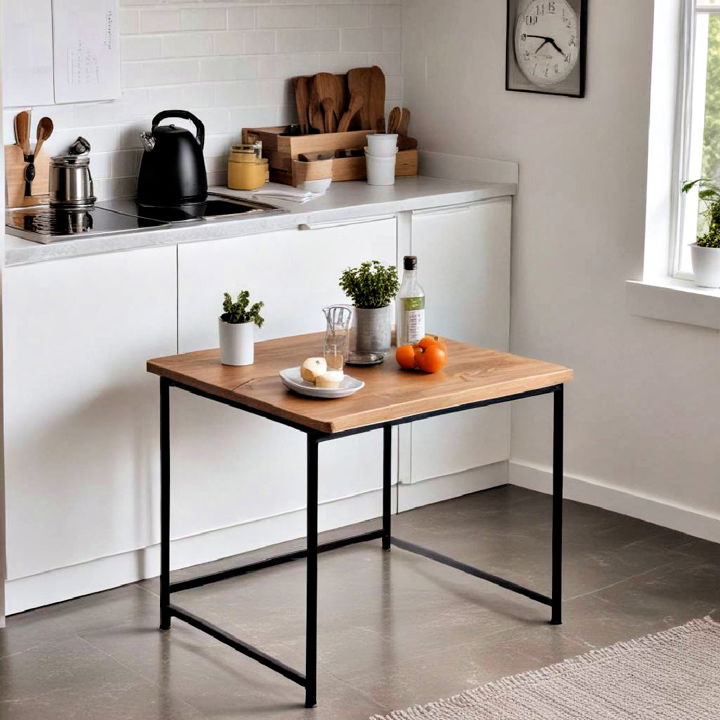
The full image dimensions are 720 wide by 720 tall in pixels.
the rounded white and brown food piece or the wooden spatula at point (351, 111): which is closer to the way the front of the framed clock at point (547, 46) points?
the rounded white and brown food piece

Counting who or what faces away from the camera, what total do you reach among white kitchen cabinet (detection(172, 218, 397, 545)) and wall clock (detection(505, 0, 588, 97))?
0

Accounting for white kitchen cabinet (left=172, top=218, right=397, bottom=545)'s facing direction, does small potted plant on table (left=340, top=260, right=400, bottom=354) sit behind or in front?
in front

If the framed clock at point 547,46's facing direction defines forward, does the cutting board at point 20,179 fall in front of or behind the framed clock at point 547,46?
in front

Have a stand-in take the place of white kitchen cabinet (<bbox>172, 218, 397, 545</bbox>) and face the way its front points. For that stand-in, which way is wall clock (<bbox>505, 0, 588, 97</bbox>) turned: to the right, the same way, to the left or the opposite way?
to the right

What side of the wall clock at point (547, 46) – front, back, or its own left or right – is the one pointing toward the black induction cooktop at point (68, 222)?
front

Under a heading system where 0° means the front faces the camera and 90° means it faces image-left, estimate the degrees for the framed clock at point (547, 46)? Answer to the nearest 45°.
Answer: approximately 45°

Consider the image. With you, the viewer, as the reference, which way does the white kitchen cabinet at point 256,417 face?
facing the viewer and to the right of the viewer

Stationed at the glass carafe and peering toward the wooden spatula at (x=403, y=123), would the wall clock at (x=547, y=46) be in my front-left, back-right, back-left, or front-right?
front-right

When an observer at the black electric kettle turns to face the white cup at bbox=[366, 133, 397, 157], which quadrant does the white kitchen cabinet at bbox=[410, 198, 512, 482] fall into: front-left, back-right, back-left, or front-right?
front-right

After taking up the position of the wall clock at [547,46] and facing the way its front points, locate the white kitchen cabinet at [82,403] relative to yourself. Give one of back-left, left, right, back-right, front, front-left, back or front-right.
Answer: front

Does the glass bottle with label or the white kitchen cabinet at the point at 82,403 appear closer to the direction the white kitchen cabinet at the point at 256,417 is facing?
the glass bottle with label
